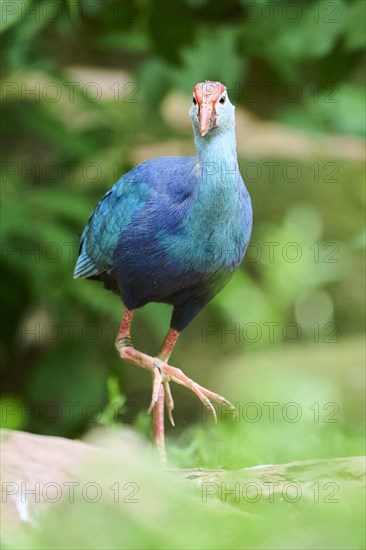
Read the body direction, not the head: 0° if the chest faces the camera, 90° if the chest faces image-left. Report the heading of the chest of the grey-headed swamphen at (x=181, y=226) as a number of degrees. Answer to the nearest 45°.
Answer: approximately 315°
